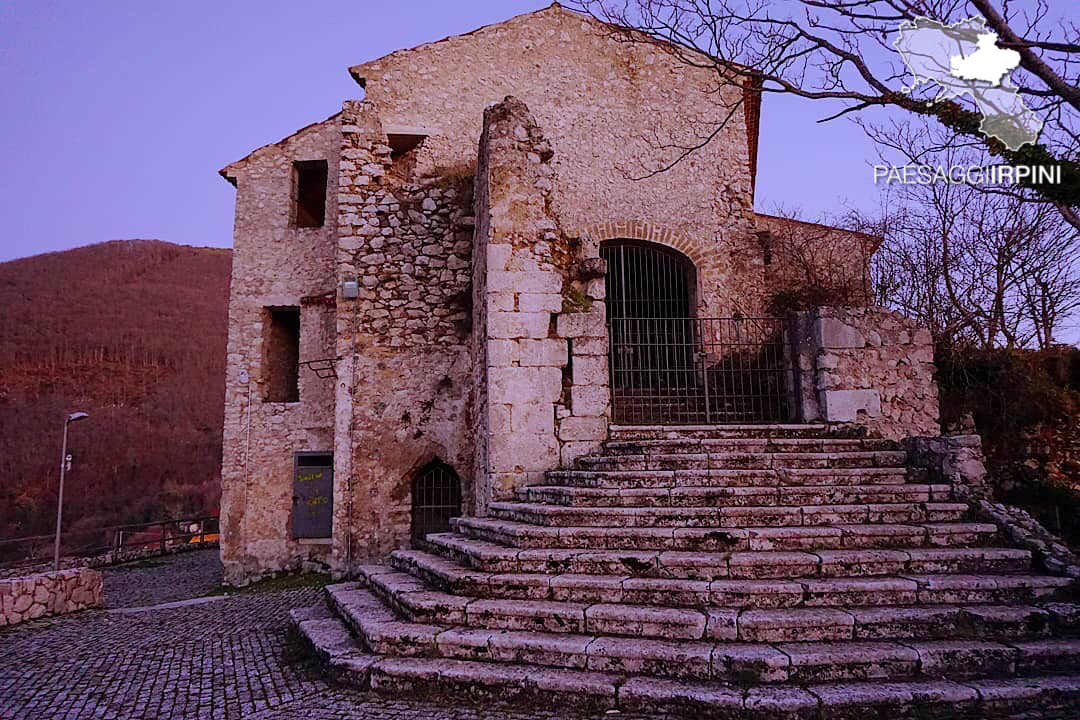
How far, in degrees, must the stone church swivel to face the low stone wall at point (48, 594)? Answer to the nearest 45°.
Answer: approximately 90° to its right

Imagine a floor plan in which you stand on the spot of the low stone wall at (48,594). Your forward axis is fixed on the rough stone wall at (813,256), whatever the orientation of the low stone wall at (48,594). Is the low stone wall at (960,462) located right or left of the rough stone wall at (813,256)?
right

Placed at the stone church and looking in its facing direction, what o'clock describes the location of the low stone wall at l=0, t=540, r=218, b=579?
The low stone wall is roughly at 4 o'clock from the stone church.

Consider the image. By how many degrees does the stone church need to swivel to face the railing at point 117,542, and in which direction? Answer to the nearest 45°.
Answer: approximately 135° to its right

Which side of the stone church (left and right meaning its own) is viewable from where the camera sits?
front
